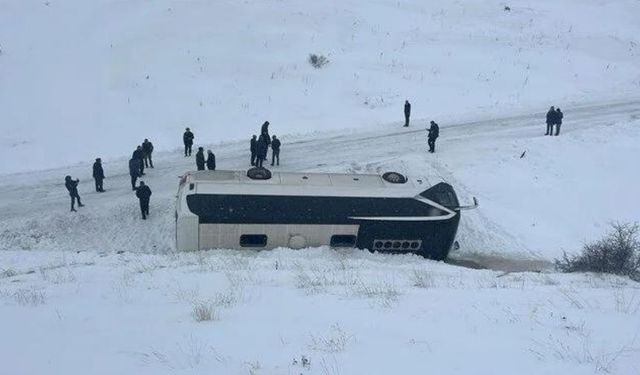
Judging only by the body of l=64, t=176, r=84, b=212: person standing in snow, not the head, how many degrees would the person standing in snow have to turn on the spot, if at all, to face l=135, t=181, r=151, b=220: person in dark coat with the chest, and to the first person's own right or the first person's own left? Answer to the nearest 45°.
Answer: approximately 45° to the first person's own right

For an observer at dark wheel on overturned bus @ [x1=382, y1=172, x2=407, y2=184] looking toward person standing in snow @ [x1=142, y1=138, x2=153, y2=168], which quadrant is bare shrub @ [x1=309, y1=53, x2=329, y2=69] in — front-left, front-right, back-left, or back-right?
front-right

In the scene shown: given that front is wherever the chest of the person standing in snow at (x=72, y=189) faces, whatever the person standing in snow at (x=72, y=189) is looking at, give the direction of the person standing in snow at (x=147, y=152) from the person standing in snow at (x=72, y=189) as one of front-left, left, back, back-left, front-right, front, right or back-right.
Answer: front-left

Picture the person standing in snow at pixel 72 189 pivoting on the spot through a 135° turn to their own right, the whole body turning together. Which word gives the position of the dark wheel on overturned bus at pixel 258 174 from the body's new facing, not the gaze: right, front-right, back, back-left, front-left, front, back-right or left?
left

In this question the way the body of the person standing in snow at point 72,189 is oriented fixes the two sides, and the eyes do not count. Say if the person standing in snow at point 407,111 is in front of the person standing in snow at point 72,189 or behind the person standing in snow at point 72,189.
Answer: in front

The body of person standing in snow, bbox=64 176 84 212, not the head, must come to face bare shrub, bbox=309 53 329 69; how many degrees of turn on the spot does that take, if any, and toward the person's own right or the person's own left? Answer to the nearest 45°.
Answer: approximately 45° to the person's own left

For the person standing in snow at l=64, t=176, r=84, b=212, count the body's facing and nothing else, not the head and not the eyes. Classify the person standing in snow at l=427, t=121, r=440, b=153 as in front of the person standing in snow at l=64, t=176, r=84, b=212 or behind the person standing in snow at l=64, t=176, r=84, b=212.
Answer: in front

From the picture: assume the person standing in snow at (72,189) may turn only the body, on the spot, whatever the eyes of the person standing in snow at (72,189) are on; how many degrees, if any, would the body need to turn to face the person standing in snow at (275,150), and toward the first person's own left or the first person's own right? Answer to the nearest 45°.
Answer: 0° — they already face them

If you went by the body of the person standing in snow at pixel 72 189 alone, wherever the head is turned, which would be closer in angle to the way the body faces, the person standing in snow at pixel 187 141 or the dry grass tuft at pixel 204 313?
the person standing in snow

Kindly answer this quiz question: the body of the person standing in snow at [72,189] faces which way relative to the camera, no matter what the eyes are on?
to the viewer's right

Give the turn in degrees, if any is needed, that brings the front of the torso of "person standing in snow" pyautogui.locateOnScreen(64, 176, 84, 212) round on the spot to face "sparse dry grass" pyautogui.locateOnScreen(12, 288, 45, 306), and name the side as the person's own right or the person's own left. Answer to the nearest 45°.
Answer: approximately 90° to the person's own right

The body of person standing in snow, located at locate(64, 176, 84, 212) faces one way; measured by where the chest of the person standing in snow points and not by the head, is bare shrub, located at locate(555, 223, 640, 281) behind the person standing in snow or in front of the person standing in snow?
in front

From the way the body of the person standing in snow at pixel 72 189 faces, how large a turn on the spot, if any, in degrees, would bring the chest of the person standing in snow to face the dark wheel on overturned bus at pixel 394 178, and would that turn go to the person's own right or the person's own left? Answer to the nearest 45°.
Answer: approximately 45° to the person's own right

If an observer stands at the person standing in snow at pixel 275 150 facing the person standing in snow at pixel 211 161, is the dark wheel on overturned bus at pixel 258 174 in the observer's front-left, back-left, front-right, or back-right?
front-left

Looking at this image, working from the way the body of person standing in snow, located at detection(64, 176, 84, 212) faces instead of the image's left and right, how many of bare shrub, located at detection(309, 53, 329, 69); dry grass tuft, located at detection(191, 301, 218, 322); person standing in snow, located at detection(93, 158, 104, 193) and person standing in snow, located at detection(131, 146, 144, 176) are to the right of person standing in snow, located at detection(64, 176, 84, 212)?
1
